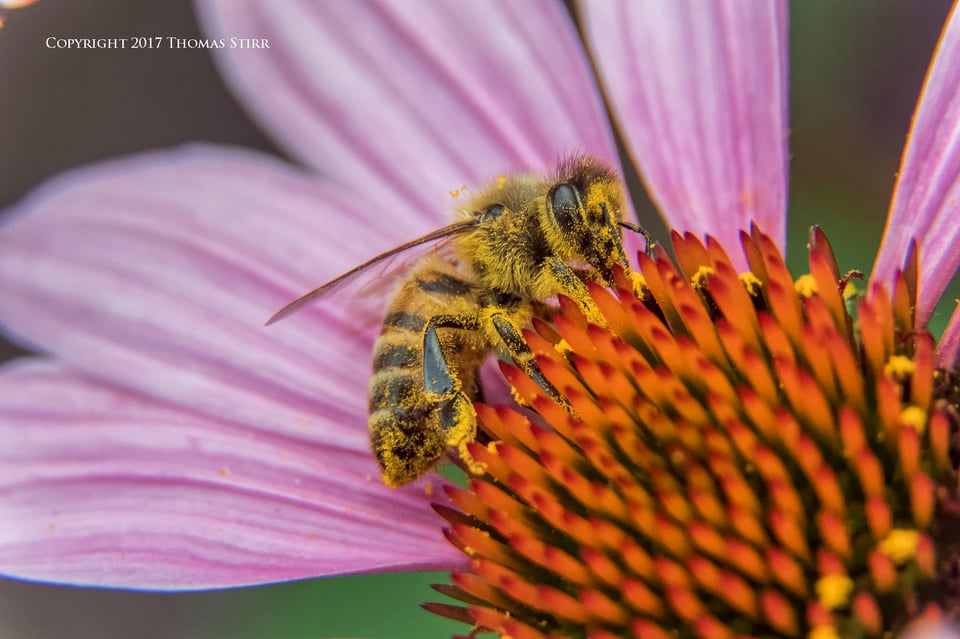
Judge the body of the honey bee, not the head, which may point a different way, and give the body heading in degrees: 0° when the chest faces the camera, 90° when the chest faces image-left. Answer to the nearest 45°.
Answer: approximately 270°
